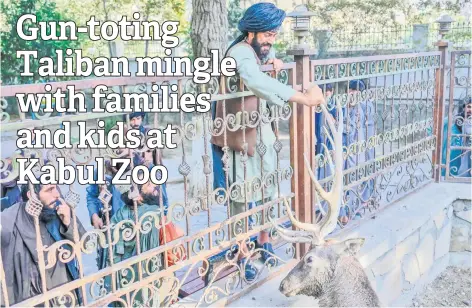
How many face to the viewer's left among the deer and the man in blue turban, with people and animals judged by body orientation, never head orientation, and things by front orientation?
1

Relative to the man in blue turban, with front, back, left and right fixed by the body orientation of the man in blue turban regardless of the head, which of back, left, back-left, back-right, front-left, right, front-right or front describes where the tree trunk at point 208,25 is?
back-left

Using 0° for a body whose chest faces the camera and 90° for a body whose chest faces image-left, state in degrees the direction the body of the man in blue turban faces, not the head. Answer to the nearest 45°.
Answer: approximately 315°

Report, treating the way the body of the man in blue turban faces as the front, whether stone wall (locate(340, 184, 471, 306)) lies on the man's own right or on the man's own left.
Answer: on the man's own left

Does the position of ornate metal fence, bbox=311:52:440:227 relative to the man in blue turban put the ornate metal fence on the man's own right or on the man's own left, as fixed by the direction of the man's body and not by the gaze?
on the man's own left

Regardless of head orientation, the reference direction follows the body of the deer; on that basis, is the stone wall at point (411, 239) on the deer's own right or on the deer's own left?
on the deer's own right

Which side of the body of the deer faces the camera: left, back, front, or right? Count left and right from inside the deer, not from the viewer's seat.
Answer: left

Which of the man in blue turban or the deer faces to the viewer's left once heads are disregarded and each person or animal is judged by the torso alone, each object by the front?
the deer
